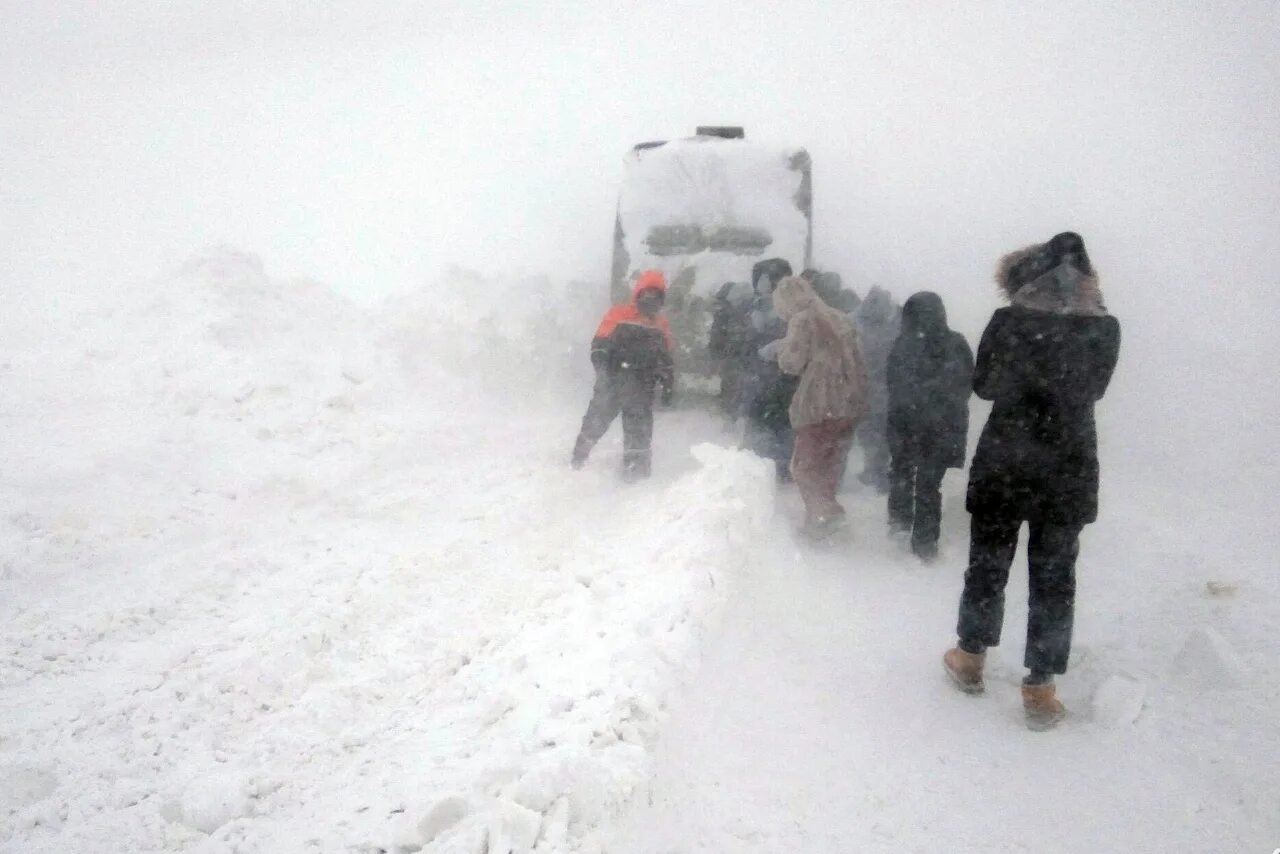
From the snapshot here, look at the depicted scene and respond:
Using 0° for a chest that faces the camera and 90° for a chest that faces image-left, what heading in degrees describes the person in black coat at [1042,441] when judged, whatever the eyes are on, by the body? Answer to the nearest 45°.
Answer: approximately 180°

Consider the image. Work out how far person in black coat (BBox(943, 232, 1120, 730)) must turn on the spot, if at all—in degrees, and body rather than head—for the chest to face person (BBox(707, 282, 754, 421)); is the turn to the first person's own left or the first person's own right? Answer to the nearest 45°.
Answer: approximately 45° to the first person's own left

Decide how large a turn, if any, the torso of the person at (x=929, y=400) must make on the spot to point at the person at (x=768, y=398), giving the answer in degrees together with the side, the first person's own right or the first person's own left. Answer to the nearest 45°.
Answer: approximately 45° to the first person's own left

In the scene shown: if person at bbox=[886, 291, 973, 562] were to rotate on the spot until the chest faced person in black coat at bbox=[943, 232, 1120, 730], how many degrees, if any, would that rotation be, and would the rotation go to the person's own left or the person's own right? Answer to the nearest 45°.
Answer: approximately 180°

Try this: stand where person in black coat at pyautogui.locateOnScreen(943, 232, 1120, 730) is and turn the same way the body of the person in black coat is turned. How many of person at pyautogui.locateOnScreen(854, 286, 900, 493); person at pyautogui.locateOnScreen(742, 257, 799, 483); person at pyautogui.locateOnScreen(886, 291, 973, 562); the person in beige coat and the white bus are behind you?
0

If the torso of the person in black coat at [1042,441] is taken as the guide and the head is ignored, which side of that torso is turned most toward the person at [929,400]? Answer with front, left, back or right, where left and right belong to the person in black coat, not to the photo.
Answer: front

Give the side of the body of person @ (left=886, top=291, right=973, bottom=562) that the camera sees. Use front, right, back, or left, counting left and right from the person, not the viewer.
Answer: back

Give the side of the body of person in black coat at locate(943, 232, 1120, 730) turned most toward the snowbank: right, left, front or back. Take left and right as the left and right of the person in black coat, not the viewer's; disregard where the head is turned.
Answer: left

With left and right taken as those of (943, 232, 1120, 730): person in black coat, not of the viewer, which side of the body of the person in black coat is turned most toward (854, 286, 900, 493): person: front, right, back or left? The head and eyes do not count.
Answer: front

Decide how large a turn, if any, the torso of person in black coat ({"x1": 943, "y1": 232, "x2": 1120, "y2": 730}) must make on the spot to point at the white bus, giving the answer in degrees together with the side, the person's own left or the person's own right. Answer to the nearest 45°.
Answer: approximately 45° to the person's own left

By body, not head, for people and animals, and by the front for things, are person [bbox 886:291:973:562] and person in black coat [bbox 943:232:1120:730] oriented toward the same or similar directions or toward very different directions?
same or similar directions

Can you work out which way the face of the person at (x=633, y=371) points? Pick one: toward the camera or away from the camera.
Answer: toward the camera

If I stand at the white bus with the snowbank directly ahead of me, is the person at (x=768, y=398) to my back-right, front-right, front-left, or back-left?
front-left

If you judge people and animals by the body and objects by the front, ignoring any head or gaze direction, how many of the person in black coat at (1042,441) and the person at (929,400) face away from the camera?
2
